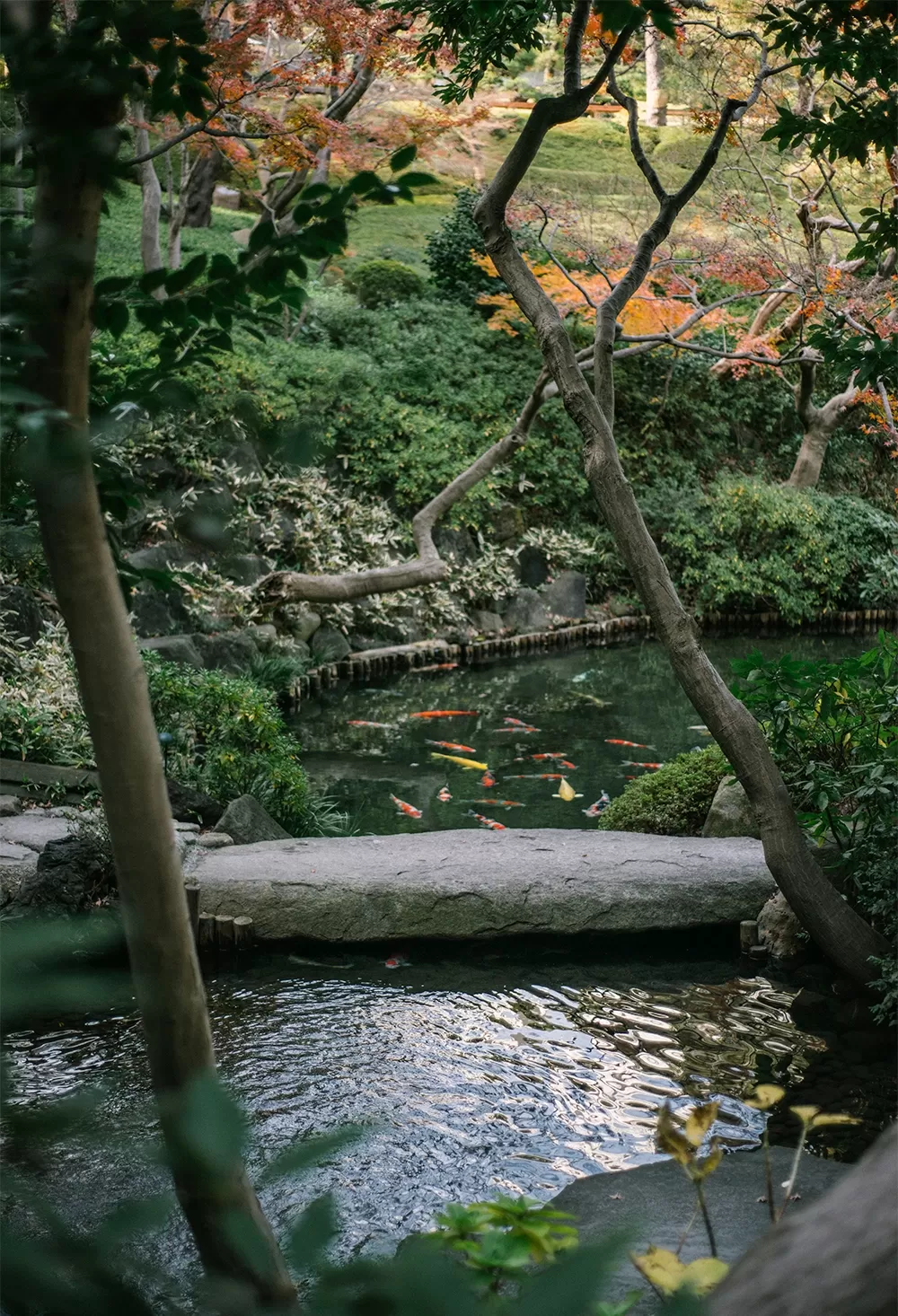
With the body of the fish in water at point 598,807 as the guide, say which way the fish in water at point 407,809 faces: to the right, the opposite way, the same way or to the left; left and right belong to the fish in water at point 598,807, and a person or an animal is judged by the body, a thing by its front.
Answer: to the left

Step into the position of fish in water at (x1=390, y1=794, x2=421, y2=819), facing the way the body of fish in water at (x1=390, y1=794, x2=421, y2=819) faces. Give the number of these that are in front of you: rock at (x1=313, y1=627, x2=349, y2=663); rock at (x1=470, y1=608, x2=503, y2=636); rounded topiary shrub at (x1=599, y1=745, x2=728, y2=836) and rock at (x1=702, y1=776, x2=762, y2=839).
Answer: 2

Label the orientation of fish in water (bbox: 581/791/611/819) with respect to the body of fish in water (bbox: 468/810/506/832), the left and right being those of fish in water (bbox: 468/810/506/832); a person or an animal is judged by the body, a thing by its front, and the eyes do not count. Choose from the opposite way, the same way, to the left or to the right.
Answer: to the right
